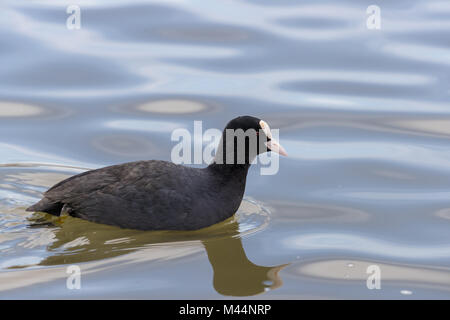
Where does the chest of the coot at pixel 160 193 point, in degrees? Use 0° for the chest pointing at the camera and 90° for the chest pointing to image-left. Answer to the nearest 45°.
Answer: approximately 270°
